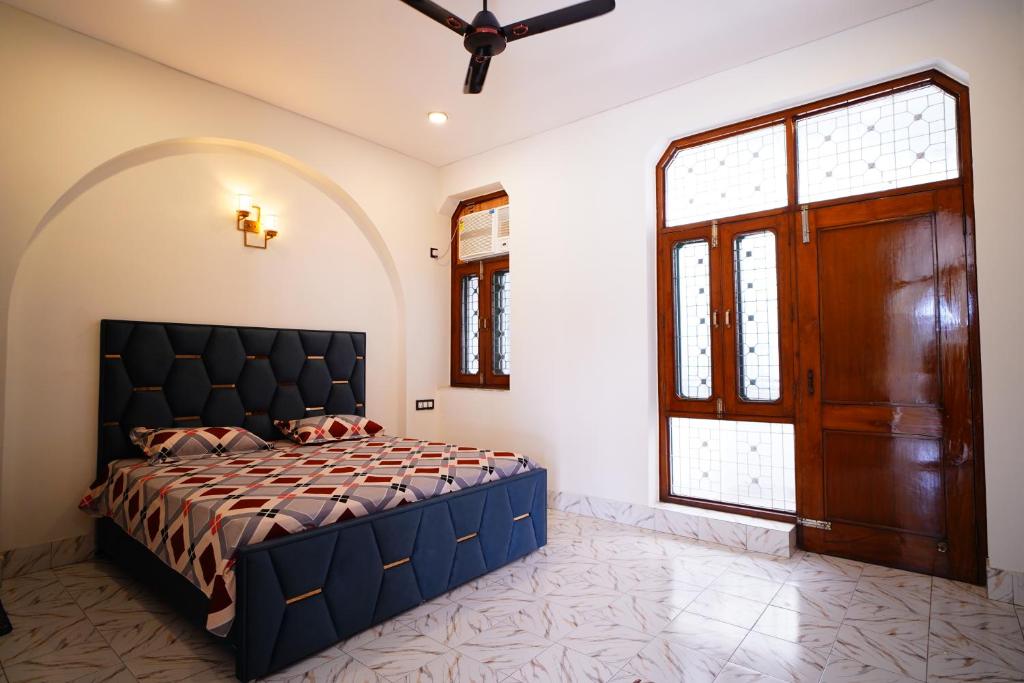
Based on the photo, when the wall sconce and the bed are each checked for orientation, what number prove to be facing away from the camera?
0

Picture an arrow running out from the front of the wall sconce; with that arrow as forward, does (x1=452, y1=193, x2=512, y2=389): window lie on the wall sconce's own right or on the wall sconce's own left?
on the wall sconce's own left

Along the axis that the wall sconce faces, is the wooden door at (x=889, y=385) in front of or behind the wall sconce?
in front

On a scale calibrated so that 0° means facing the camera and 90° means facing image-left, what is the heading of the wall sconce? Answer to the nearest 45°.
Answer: approximately 315°

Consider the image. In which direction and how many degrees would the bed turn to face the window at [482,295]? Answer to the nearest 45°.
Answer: approximately 90° to its left

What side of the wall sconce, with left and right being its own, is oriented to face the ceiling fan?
front

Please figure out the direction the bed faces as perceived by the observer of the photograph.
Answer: facing the viewer and to the right of the viewer

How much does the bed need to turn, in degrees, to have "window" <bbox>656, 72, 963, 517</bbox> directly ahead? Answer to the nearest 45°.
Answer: approximately 45° to its left
